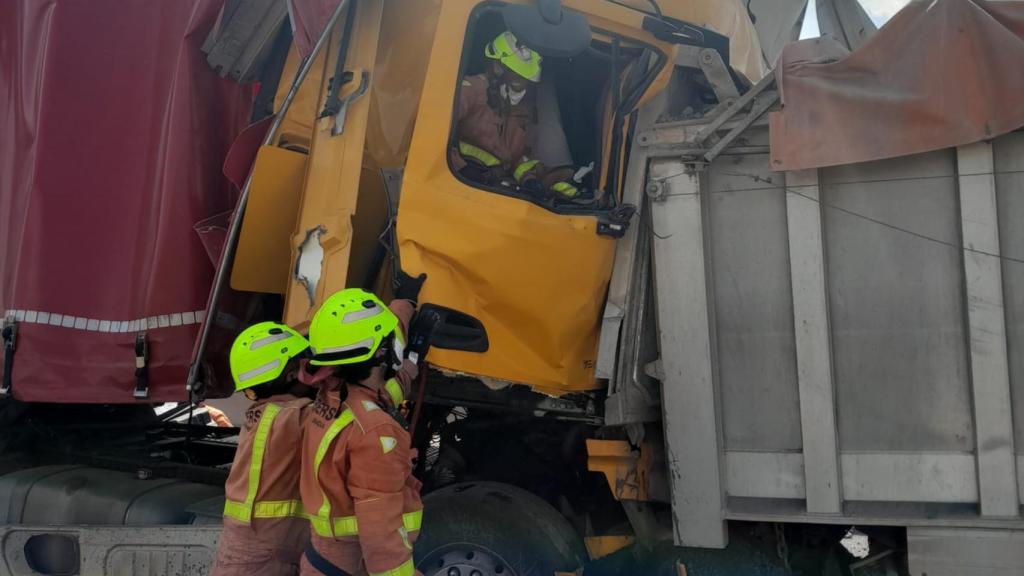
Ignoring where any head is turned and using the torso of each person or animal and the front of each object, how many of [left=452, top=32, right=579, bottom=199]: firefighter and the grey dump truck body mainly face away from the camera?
0

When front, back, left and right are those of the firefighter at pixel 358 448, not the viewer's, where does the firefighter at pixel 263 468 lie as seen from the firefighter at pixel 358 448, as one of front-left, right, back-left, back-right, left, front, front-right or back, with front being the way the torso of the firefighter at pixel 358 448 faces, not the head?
left

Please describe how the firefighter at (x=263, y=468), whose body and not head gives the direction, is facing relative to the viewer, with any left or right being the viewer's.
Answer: facing away from the viewer and to the right of the viewer

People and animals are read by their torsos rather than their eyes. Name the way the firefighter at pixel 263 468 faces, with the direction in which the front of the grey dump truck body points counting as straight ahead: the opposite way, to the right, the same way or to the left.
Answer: to the left

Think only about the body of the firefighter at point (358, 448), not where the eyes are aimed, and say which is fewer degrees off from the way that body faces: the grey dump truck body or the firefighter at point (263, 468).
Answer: the grey dump truck body

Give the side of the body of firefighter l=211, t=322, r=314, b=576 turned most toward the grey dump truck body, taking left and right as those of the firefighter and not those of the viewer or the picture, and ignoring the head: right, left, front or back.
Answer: front

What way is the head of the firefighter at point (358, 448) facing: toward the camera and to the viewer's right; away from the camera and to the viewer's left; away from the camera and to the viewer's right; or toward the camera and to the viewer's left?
away from the camera and to the viewer's right

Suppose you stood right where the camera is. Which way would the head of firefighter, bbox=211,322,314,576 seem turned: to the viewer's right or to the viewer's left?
to the viewer's right

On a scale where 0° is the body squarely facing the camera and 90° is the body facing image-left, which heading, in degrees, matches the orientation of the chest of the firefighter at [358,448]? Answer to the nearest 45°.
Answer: approximately 225°

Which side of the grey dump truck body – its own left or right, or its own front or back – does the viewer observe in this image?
right
